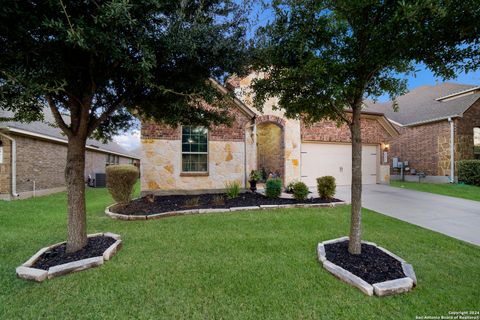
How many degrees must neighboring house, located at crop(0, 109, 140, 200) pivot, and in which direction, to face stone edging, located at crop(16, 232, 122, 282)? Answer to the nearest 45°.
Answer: approximately 45° to its left

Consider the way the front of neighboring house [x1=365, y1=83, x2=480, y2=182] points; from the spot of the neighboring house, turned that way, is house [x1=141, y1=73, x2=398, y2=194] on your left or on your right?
on your right

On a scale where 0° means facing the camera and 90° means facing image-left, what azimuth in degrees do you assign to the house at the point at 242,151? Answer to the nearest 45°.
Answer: approximately 0°

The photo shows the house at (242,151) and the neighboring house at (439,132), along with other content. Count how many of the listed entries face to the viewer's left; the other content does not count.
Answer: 0

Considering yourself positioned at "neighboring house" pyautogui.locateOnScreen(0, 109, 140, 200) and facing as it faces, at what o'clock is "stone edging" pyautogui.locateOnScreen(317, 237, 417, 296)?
The stone edging is roughly at 10 o'clock from the neighboring house.

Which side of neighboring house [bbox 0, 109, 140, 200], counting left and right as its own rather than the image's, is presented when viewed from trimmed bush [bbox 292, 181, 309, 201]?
left

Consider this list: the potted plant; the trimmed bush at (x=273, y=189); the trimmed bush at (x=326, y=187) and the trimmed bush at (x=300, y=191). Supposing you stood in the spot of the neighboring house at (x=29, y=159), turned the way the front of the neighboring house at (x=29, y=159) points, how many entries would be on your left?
4

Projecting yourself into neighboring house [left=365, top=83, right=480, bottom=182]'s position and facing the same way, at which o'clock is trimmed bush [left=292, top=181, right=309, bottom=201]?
The trimmed bush is roughly at 2 o'clock from the neighboring house.

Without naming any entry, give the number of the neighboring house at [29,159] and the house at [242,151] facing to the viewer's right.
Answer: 0

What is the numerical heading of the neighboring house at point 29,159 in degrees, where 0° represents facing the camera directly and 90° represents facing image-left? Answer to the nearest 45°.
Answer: approximately 45°

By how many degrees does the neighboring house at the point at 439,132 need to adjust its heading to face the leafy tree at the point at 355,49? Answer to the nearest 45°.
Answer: approximately 45° to its right
